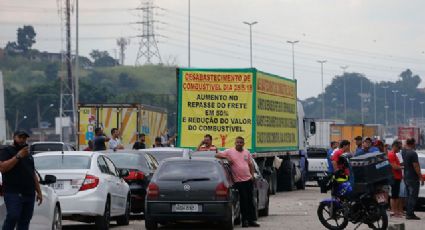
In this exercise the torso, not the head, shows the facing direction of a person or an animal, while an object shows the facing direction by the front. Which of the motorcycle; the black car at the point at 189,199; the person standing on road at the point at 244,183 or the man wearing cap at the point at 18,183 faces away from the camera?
the black car

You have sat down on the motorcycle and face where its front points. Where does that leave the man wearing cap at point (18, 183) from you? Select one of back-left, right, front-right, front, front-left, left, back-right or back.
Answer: front-left

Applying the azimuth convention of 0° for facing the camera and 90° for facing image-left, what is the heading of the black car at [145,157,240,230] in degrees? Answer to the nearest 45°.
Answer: approximately 180°

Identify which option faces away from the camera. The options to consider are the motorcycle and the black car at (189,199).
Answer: the black car

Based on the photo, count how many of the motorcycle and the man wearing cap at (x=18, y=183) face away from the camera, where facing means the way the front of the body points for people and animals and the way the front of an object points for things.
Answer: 0

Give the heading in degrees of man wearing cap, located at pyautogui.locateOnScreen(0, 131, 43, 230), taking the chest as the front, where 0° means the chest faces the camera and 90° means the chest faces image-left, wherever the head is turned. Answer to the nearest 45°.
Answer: approximately 315°

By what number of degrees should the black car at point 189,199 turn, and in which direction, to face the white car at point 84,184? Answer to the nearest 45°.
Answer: approximately 90° to its left

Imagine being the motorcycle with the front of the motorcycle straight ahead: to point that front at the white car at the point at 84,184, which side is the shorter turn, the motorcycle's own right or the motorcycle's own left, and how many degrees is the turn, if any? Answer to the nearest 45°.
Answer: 0° — it already faces it

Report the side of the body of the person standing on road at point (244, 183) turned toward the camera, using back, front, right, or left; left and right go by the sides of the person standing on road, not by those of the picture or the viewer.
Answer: front

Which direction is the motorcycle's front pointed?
to the viewer's left
